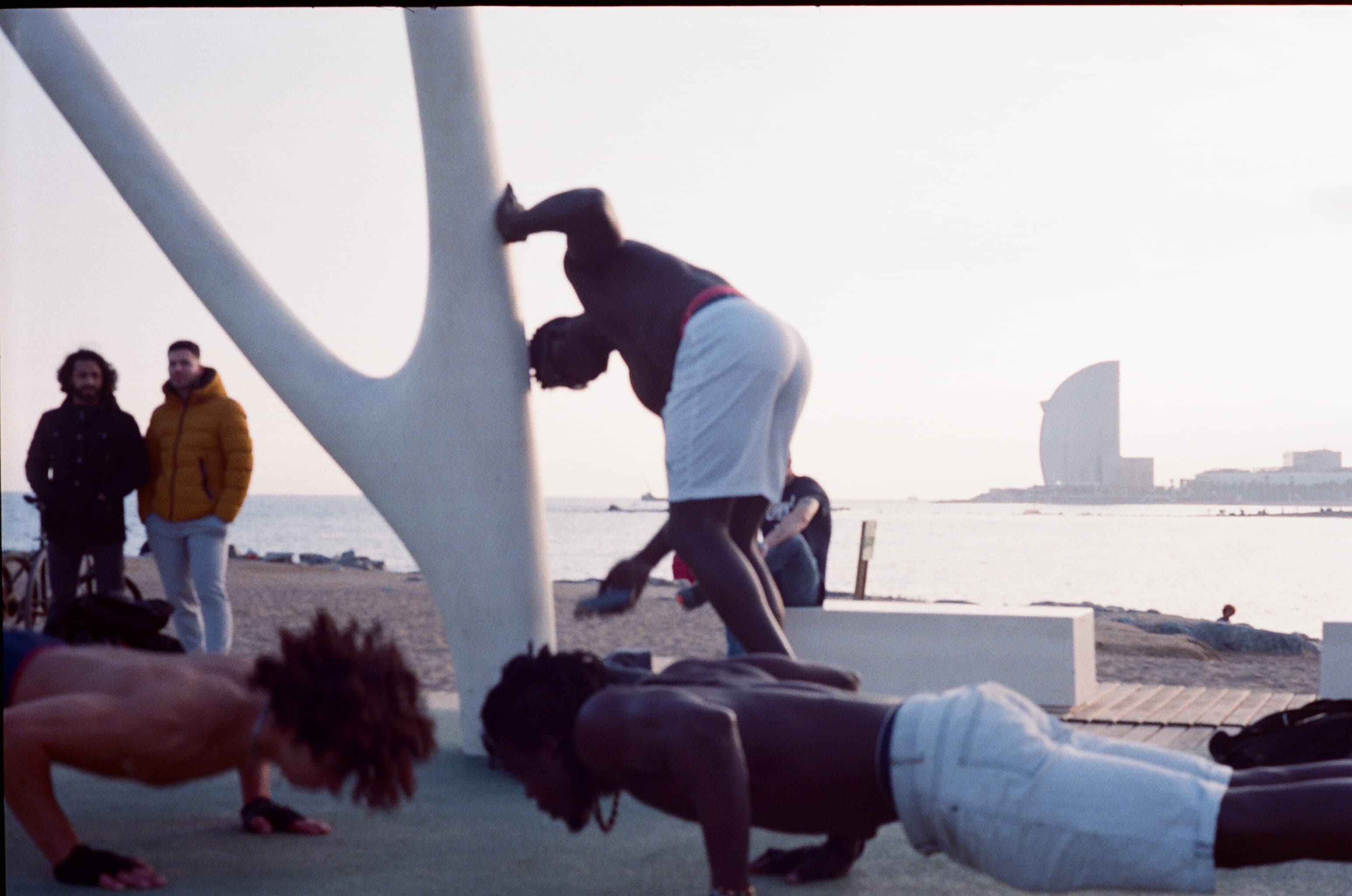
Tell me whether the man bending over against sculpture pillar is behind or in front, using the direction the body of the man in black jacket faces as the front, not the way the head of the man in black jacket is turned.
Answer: in front

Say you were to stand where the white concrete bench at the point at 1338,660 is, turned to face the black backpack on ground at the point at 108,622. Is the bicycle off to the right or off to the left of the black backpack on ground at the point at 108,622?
right

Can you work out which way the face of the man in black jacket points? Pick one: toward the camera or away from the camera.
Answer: toward the camera

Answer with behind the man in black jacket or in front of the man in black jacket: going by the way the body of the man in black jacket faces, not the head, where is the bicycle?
behind

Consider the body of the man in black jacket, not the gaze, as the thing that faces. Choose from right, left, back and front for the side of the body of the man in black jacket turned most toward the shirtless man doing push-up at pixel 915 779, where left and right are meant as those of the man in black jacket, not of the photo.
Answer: front

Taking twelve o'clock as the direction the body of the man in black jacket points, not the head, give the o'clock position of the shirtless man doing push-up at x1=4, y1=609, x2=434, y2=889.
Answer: The shirtless man doing push-up is roughly at 12 o'clock from the man in black jacket.

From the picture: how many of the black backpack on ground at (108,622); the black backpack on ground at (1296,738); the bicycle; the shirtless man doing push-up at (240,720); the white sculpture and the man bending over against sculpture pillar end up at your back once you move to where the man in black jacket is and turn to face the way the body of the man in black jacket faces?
1

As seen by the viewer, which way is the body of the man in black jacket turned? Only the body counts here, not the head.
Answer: toward the camera

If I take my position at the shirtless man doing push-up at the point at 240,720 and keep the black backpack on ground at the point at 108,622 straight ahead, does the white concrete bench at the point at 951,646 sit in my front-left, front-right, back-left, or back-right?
front-right

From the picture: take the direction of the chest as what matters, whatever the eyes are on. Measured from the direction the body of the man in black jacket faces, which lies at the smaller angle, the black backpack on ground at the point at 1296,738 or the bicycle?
the black backpack on ground

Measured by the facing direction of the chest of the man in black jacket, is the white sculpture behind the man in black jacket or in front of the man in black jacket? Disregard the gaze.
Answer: in front

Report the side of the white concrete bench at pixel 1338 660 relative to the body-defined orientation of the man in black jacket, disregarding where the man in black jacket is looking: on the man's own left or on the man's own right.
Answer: on the man's own left

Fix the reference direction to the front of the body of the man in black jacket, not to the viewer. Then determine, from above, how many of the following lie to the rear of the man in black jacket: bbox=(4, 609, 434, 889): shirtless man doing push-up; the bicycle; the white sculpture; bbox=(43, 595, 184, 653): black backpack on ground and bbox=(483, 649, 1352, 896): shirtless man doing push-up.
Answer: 1

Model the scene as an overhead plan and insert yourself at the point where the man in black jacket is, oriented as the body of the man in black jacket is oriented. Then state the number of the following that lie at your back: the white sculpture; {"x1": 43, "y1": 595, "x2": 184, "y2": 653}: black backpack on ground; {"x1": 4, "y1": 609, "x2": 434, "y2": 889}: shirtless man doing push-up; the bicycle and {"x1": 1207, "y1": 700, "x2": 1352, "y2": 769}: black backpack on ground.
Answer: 1

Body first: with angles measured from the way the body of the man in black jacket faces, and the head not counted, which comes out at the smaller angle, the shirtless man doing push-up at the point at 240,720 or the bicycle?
the shirtless man doing push-up
